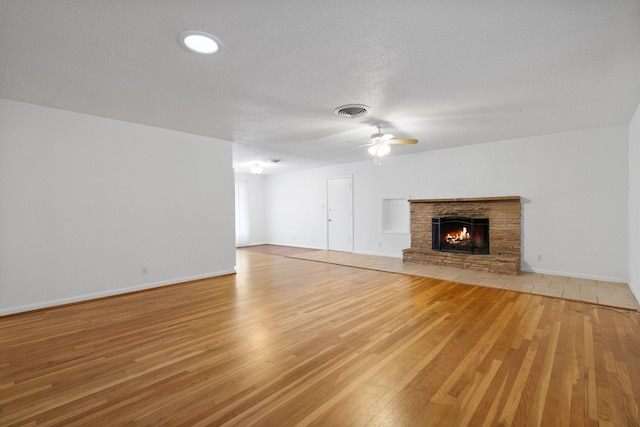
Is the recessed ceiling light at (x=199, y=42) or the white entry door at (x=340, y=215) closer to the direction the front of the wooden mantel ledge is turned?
the recessed ceiling light

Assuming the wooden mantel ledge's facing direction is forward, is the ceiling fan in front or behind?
in front

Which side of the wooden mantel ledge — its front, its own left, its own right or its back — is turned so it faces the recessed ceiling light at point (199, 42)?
front

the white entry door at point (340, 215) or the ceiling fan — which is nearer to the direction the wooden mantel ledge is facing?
the ceiling fan

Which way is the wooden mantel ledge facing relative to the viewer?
toward the camera

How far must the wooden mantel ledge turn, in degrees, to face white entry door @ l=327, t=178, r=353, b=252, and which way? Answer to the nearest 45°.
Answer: approximately 90° to its right
